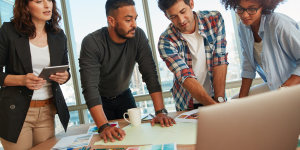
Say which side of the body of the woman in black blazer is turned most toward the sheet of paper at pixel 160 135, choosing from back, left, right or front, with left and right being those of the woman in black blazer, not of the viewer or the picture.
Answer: front

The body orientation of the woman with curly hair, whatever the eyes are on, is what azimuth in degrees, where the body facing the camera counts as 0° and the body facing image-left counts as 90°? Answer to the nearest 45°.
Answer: approximately 45°

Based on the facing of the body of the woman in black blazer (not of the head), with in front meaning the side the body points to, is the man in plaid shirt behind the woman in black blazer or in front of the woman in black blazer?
in front

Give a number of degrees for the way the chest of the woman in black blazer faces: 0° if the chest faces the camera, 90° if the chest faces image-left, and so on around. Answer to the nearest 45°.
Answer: approximately 315°

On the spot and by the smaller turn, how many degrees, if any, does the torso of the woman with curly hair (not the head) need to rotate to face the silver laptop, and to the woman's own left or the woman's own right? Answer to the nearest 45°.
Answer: approximately 45° to the woman's own left

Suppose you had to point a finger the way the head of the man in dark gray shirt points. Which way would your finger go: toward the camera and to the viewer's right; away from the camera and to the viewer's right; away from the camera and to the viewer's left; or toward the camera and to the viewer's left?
toward the camera and to the viewer's right

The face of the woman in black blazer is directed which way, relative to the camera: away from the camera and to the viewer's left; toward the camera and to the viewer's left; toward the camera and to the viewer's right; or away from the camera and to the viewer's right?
toward the camera and to the viewer's right

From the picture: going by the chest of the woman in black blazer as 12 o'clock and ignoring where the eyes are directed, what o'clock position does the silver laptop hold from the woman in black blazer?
The silver laptop is roughly at 1 o'clock from the woman in black blazer.

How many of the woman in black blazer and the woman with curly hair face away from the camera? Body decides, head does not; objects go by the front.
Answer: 0

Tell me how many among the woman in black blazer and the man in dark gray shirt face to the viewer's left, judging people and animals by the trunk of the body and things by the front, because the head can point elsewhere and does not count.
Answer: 0

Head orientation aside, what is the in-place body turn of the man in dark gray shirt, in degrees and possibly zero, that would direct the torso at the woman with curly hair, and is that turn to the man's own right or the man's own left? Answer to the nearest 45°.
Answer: approximately 45° to the man's own left

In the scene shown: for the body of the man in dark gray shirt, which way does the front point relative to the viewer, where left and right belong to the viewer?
facing the viewer and to the right of the viewer

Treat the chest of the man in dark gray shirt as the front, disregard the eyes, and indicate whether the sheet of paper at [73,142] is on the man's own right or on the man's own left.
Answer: on the man's own right
